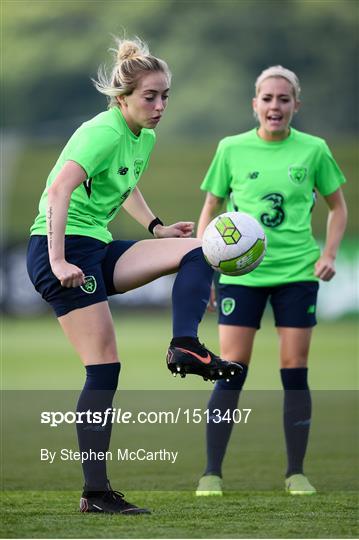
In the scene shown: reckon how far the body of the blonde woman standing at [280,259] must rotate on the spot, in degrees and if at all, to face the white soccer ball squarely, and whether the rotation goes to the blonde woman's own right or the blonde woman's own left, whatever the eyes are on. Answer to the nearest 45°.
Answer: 0° — they already face it

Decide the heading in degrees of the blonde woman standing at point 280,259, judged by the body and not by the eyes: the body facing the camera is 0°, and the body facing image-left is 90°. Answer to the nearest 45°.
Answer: approximately 0°

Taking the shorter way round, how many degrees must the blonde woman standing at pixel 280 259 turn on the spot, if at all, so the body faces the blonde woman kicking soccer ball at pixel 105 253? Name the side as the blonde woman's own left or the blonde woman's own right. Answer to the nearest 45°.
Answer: approximately 45° to the blonde woman's own right
